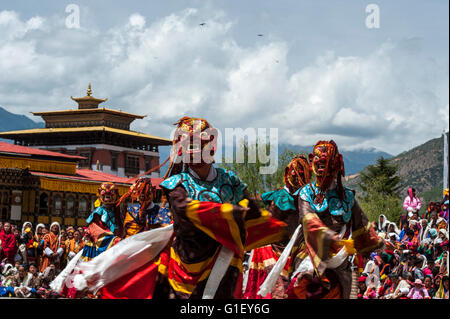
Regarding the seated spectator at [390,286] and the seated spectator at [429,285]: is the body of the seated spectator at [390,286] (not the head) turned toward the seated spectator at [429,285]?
no

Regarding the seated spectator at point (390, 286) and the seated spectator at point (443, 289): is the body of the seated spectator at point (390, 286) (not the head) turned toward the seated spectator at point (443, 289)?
no

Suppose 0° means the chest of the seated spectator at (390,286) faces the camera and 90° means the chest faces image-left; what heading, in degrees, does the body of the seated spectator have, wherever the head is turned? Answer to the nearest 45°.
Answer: approximately 45°

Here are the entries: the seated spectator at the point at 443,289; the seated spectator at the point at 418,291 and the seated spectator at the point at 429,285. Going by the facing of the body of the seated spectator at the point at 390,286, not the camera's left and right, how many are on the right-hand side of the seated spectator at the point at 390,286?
0

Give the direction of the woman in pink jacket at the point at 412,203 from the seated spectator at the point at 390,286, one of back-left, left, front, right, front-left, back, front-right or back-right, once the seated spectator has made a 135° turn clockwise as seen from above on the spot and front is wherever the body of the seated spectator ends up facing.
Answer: front

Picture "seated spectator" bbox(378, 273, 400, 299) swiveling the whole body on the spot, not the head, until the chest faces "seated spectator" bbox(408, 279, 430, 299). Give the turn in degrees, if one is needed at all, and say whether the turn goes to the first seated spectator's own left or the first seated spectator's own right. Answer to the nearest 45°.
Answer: approximately 90° to the first seated spectator's own left
